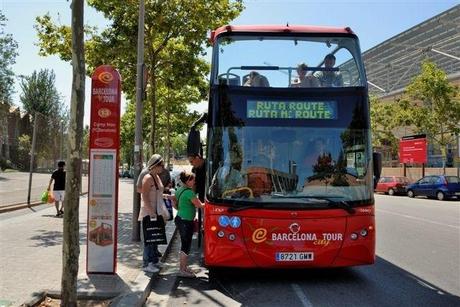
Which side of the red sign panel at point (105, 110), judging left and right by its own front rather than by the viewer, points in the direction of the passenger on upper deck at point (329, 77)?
left

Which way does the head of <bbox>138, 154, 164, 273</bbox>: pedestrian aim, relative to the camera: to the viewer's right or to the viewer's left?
to the viewer's right

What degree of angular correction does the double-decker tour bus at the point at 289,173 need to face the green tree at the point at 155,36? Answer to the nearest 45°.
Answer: approximately 135° to its right

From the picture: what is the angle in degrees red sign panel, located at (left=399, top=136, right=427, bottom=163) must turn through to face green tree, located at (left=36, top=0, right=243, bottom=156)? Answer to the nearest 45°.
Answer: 0° — it already faces it
